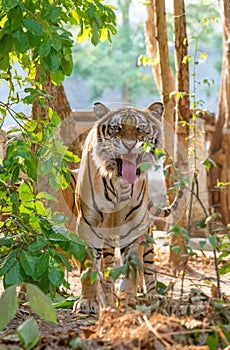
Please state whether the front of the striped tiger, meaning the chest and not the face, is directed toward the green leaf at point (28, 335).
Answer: yes

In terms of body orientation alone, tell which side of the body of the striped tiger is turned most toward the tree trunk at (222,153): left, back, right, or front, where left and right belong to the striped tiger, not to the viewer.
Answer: back

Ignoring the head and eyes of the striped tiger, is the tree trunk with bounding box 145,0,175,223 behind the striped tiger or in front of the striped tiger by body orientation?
behind

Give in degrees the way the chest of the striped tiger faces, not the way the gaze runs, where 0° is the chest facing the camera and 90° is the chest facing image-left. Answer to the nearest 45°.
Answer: approximately 0°

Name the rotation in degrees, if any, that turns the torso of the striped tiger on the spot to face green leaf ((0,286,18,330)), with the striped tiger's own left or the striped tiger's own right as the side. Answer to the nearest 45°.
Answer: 0° — it already faces it

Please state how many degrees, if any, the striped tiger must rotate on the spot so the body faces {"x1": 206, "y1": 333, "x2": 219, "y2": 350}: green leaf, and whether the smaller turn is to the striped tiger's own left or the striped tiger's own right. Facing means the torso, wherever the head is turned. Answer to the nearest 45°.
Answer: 0° — it already faces it

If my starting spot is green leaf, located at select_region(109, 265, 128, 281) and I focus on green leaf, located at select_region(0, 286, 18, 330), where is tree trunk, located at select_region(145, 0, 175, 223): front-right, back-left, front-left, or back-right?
back-right

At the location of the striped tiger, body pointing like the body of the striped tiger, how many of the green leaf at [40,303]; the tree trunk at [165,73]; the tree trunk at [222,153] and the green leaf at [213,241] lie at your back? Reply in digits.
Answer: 2

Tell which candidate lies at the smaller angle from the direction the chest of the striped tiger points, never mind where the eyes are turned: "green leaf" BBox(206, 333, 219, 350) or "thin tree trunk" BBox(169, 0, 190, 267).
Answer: the green leaf

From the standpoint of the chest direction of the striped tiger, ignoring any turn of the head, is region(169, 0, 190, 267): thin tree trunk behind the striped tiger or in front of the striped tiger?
behind
